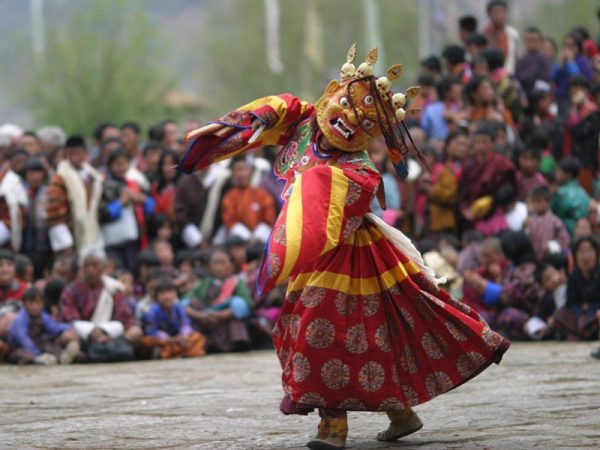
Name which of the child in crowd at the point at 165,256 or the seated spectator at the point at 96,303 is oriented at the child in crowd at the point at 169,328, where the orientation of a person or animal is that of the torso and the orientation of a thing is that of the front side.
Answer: the child in crowd at the point at 165,256

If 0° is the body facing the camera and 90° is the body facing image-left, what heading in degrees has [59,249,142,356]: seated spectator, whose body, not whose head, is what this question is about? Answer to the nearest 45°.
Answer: approximately 0°

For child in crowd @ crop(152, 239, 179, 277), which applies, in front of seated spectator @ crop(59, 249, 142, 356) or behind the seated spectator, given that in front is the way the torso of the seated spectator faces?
behind

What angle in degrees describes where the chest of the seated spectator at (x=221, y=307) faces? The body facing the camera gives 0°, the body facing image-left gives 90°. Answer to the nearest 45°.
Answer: approximately 0°

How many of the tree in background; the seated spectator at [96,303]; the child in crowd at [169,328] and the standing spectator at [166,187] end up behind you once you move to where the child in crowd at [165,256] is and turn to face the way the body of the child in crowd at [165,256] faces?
2

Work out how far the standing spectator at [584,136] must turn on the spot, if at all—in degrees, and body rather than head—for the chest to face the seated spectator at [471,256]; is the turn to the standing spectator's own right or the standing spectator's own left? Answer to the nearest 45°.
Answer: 0° — they already face them
